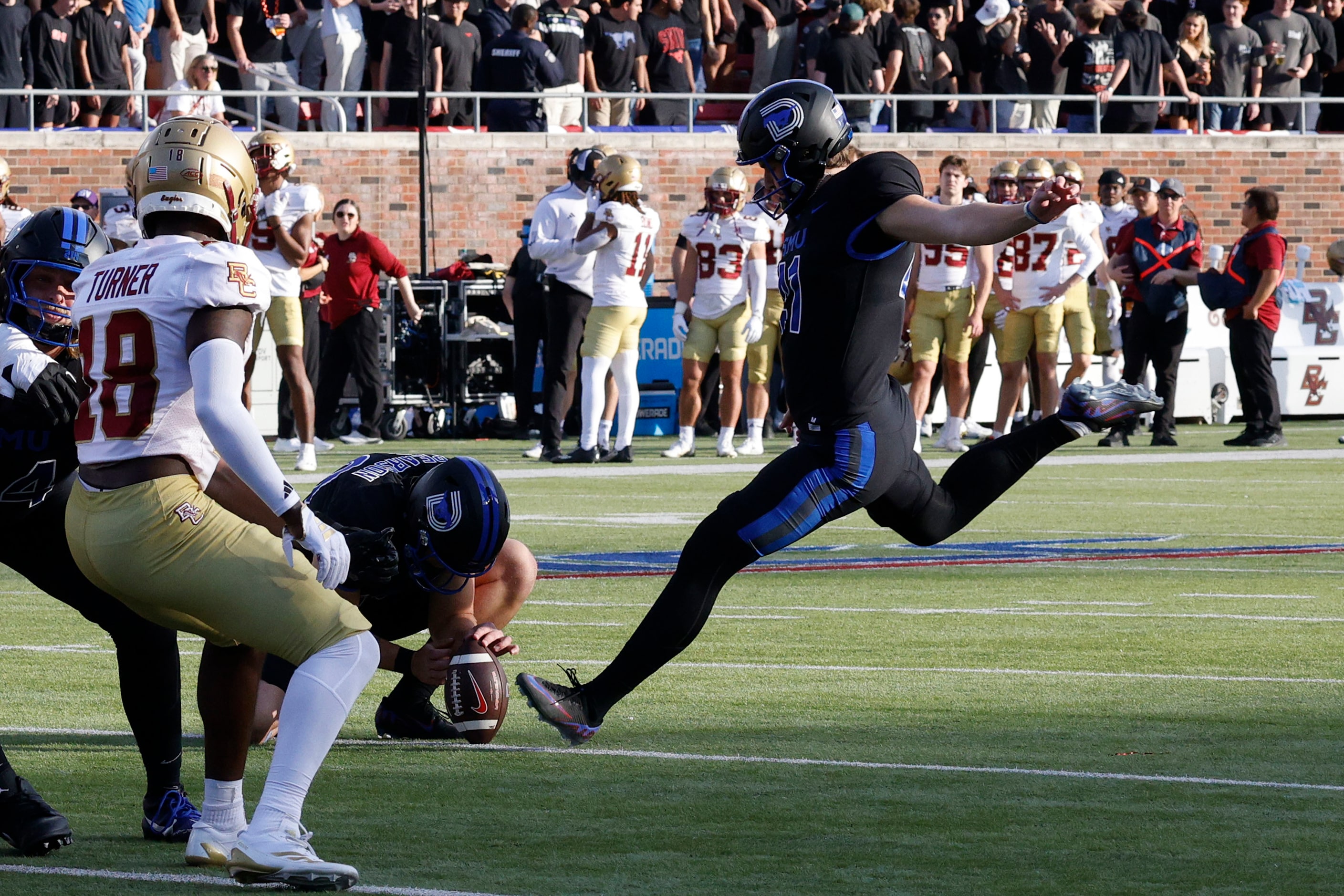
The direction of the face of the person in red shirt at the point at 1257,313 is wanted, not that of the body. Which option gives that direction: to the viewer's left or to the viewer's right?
to the viewer's left

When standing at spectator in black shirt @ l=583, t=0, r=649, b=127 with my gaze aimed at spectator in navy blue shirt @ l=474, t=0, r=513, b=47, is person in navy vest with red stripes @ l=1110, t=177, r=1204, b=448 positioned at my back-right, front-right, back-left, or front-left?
back-left

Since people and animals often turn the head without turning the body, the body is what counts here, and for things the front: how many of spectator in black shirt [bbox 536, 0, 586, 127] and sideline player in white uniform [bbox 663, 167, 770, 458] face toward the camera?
2

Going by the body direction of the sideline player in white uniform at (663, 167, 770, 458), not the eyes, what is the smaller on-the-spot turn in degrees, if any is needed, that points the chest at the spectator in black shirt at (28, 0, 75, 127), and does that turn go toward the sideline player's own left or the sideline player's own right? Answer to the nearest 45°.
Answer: approximately 135° to the sideline player's own right

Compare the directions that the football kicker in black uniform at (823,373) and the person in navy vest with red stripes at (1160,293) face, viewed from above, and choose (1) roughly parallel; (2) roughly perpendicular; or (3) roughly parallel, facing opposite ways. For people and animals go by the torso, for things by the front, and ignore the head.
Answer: roughly perpendicular

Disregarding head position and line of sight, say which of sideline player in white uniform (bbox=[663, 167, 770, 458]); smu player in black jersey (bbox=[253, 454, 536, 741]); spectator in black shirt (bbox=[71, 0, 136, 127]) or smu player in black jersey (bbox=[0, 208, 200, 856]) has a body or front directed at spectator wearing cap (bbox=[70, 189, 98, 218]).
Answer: the spectator in black shirt
